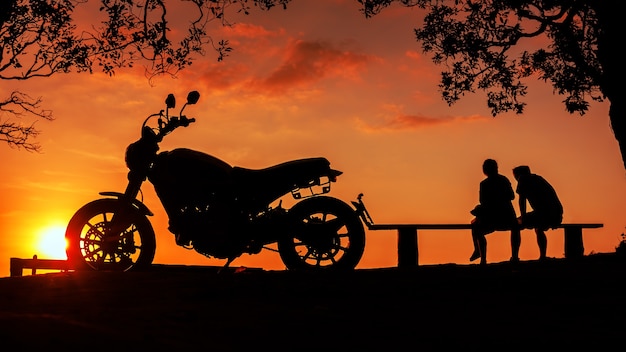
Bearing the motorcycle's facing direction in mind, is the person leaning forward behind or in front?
behind

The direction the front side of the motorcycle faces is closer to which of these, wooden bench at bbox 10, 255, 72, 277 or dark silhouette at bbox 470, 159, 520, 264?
the wooden bench

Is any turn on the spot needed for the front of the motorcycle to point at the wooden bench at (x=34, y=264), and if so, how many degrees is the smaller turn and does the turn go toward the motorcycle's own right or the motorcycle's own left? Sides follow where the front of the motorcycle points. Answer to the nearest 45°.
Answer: approximately 45° to the motorcycle's own right

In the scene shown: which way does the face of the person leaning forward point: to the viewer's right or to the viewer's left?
to the viewer's left

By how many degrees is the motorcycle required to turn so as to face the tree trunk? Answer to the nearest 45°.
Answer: approximately 135° to its right

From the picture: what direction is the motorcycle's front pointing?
to the viewer's left

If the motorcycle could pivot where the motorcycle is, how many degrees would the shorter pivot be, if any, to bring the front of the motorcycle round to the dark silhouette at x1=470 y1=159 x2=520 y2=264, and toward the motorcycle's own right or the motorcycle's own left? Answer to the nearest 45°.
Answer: approximately 135° to the motorcycle's own right
